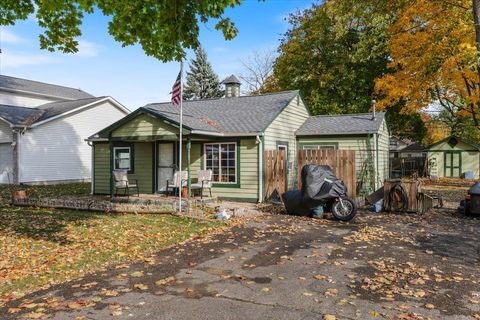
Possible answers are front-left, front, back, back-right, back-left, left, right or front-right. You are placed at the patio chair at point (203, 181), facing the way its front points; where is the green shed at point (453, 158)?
back

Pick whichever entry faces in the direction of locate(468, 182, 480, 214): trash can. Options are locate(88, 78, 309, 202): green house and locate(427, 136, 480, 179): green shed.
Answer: locate(427, 136, 480, 179): green shed

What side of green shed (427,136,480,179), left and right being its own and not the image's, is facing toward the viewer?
front

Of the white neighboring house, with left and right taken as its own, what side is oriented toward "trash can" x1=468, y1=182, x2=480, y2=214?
left

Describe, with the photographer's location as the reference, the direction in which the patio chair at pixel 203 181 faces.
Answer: facing the viewer and to the left of the viewer

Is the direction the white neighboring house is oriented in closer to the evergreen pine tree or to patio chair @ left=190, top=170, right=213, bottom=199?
the patio chair

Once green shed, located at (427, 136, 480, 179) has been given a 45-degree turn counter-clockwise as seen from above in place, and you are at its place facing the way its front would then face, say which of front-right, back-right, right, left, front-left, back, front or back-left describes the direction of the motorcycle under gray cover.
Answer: front-right

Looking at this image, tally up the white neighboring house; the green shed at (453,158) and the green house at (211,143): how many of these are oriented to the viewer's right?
0

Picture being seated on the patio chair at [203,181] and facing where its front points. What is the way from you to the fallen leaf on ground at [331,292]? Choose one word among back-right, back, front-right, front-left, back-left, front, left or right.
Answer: front-left

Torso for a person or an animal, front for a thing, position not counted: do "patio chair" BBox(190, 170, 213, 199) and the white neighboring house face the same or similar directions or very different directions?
same or similar directions

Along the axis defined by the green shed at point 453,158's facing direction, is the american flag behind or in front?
in front

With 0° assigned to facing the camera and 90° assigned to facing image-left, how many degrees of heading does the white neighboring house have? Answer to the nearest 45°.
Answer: approximately 45°

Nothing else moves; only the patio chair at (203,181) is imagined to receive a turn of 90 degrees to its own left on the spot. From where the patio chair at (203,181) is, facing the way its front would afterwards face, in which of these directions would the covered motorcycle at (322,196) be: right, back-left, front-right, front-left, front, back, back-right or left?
front

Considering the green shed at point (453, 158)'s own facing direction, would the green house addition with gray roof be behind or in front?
in front

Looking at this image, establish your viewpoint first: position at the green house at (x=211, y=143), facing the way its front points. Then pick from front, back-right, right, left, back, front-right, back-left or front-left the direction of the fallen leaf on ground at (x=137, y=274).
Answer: front-left

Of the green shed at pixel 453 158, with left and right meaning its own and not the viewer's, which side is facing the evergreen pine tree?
right

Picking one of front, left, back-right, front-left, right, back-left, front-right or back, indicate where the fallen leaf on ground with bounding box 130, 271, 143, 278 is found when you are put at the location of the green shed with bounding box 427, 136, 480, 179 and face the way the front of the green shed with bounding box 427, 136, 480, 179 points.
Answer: front
